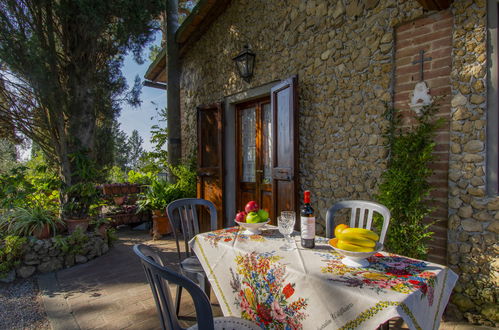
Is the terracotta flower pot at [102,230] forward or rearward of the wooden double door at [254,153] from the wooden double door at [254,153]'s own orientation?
forward

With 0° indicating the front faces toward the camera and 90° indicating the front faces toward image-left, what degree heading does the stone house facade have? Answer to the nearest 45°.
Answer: approximately 45°

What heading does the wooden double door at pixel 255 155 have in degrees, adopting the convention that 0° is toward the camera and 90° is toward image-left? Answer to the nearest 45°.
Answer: approximately 45°

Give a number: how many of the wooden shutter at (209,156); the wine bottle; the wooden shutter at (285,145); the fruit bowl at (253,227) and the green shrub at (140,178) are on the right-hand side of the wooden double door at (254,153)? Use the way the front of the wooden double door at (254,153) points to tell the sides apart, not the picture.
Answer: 2

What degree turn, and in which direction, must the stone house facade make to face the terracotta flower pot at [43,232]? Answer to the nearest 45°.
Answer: approximately 45° to its right

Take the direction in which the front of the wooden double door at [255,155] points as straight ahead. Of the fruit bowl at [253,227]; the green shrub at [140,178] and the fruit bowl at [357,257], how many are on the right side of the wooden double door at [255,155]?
1

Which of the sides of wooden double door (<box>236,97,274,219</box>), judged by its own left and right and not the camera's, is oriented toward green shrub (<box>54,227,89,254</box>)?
front

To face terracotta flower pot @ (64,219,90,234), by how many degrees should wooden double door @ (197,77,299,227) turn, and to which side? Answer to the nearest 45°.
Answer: approximately 45° to its right

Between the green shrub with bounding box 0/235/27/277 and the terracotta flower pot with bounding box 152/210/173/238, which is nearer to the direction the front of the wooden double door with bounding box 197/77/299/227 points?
the green shrub

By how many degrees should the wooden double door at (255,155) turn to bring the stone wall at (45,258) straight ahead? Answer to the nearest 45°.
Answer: approximately 45° to its right

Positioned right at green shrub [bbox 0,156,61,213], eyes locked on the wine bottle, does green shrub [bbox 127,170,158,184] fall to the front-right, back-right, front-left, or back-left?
back-left

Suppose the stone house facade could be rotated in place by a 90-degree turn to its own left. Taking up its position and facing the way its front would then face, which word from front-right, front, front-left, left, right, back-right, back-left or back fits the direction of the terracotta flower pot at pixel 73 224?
back-right

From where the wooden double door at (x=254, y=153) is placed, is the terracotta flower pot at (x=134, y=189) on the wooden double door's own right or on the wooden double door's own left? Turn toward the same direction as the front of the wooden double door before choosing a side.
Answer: on the wooden double door's own right

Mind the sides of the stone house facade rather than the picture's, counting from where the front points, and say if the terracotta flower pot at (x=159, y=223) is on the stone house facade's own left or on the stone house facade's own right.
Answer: on the stone house facade's own right

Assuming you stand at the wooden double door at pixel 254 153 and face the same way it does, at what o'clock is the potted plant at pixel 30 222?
The potted plant is roughly at 1 o'clock from the wooden double door.

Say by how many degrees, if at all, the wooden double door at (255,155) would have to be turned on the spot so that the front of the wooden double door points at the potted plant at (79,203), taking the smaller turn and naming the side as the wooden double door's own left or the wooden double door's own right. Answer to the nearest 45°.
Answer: approximately 45° to the wooden double door's own right

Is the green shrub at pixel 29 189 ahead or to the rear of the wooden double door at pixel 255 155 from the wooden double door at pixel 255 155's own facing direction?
ahead
